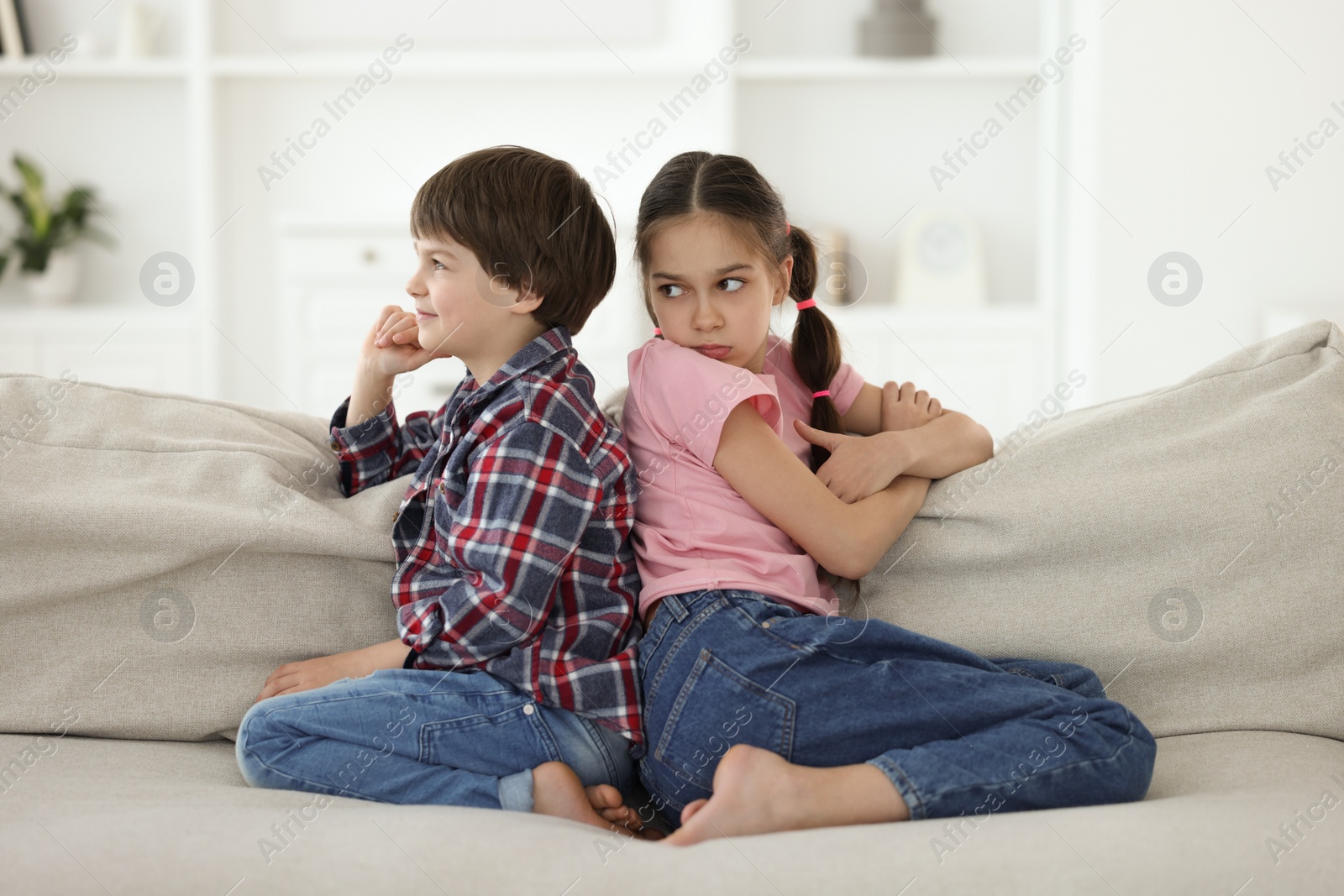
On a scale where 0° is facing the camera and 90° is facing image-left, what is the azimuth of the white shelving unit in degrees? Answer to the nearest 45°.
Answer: approximately 0°

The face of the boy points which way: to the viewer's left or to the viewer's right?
to the viewer's left

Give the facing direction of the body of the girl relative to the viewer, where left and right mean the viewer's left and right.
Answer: facing to the right of the viewer

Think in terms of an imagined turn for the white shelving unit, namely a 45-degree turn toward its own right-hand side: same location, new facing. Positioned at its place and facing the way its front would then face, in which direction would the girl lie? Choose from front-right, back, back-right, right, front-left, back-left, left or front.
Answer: front-left

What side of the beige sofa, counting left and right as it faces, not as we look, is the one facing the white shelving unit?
back

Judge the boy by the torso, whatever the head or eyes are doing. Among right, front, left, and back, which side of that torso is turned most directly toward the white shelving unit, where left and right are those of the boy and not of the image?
right

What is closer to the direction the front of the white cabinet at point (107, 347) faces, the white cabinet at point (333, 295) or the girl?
the girl

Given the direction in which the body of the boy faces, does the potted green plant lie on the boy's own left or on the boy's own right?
on the boy's own right

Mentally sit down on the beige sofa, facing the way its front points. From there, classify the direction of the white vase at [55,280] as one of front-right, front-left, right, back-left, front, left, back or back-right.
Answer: back-right

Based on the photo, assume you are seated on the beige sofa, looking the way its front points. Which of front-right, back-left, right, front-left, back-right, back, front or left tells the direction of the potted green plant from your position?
back-right

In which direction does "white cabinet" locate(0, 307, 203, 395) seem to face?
toward the camera

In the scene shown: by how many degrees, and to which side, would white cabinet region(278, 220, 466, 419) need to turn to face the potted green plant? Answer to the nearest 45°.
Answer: approximately 135° to its right

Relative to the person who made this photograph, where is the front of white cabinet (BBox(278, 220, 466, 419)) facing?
facing the viewer

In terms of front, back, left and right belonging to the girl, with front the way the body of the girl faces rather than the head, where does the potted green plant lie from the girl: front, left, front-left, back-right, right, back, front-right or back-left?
back-left

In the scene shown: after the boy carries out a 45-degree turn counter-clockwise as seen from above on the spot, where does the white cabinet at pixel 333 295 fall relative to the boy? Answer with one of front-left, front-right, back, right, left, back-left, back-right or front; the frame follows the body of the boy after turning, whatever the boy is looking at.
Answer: back-right
